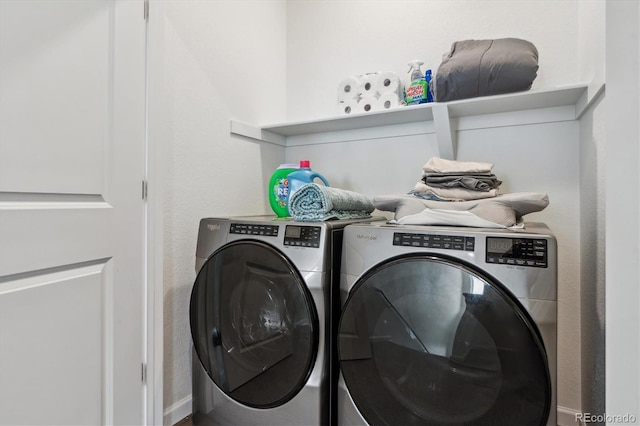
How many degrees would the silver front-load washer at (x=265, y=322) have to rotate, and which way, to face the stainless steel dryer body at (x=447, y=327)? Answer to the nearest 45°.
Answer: approximately 90° to its left

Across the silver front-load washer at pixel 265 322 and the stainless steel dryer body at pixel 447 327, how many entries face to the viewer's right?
0

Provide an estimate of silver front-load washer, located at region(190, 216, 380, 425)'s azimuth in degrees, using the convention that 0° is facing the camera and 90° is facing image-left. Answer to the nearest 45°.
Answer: approximately 45°

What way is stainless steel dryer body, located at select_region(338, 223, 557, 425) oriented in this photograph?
toward the camera

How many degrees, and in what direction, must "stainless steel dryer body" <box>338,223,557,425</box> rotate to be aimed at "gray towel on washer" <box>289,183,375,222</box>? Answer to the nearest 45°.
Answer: approximately 135° to its right
